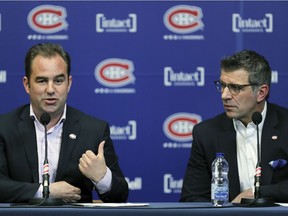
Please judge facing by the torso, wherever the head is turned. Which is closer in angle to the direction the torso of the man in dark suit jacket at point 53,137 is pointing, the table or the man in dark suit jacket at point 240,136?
the table

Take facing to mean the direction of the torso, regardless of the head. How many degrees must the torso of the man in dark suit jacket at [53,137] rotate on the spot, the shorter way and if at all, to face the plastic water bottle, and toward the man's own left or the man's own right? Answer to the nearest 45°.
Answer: approximately 90° to the man's own left

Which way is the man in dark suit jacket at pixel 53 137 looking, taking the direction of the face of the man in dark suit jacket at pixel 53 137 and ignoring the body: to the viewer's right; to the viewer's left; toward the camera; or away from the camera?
toward the camera

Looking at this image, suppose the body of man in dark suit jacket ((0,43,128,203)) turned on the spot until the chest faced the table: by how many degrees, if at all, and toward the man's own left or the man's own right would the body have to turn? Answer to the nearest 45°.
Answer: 0° — they already face it

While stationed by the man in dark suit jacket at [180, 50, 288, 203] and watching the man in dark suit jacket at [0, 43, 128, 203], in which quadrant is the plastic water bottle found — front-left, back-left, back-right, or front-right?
front-left

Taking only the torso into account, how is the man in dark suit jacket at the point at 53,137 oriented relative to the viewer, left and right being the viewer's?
facing the viewer

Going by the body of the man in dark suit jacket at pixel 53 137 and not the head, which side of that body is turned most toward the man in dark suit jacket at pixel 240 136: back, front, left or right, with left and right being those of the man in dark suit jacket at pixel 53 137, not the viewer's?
left
